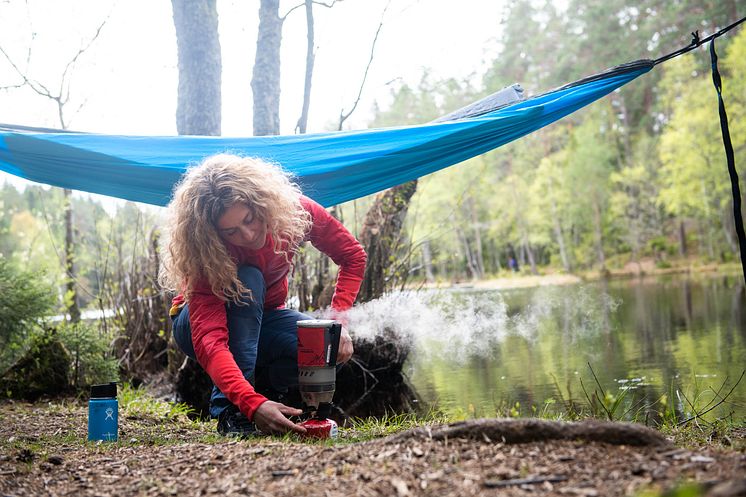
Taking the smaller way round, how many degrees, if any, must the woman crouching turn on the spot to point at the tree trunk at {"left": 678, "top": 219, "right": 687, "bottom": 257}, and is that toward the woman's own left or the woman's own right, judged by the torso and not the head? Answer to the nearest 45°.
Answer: approximately 90° to the woman's own left

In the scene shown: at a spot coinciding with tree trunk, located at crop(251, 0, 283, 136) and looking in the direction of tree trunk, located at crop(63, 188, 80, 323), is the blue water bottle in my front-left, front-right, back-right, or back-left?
back-left

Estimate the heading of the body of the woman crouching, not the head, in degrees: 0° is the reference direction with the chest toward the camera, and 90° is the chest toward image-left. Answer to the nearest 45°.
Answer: approximately 315°

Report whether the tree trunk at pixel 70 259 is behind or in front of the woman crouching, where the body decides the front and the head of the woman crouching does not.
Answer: behind

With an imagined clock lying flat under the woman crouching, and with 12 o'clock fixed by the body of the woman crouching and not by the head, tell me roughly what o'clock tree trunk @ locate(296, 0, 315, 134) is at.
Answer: The tree trunk is roughly at 8 o'clock from the woman crouching.

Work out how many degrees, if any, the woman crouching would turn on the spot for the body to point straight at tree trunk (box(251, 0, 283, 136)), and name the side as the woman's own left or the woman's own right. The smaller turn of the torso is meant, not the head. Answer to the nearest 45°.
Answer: approximately 135° to the woman's own left

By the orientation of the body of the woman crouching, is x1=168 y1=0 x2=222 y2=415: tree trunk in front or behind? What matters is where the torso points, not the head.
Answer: behind
